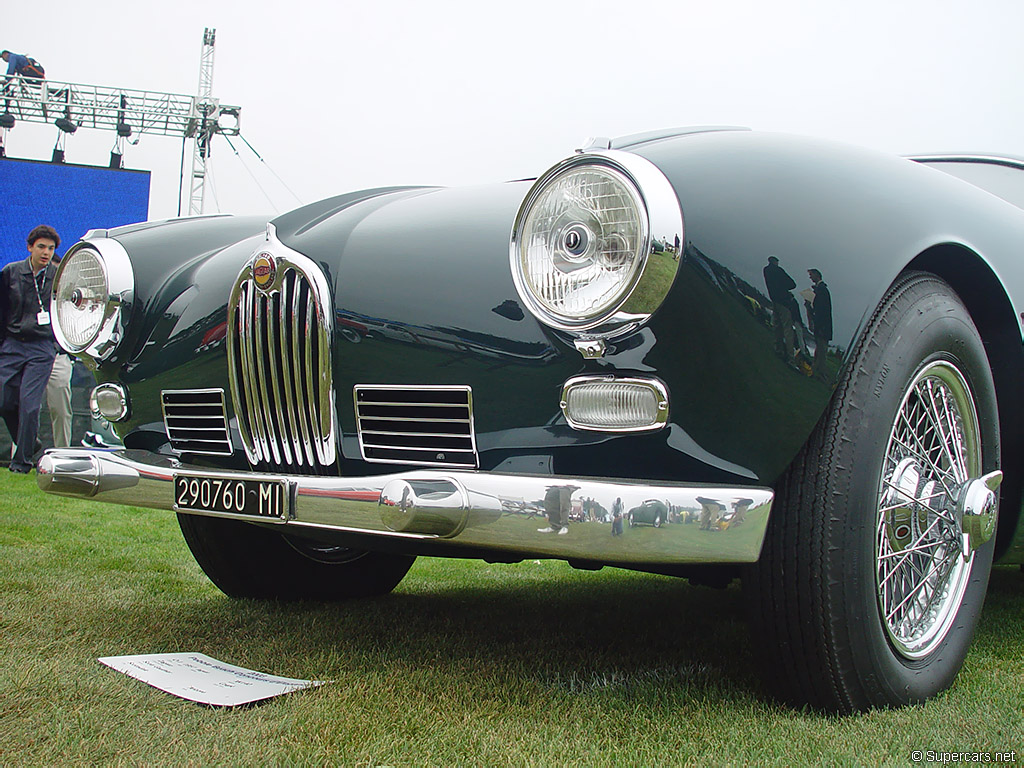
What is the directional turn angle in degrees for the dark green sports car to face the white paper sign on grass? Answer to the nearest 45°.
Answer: approximately 45° to its right

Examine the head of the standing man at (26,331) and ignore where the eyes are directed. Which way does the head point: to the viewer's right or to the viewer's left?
to the viewer's right

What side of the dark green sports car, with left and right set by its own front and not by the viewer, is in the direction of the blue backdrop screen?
right

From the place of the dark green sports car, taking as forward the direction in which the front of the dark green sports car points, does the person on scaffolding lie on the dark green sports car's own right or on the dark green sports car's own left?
on the dark green sports car's own right
